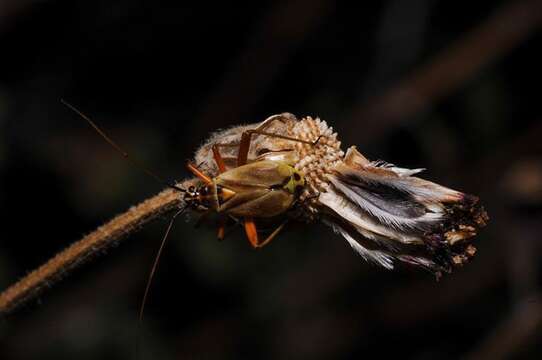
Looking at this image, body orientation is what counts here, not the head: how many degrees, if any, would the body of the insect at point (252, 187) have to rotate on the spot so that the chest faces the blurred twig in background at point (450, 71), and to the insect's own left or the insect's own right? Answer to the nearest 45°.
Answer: approximately 135° to the insect's own right

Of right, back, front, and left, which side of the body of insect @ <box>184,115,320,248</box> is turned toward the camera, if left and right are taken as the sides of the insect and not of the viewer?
left
